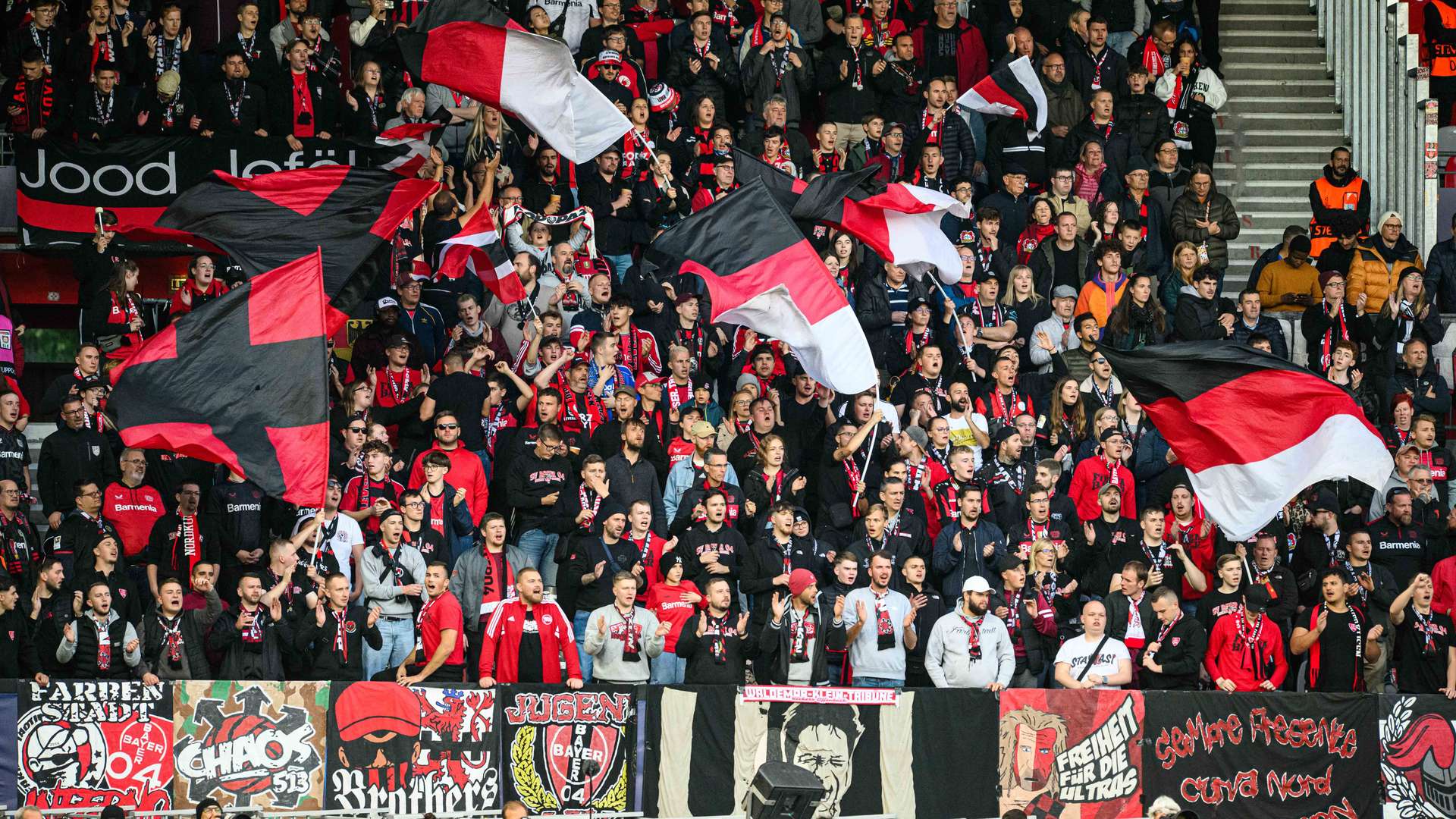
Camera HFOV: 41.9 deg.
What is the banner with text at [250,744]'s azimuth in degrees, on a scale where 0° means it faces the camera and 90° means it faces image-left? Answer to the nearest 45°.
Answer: approximately 0°

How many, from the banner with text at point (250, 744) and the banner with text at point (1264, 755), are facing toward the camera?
2

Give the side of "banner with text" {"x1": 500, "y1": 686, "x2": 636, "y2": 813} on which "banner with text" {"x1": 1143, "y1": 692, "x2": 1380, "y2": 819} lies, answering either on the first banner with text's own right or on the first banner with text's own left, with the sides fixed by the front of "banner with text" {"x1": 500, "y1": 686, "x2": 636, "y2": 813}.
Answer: on the first banner with text's own left
